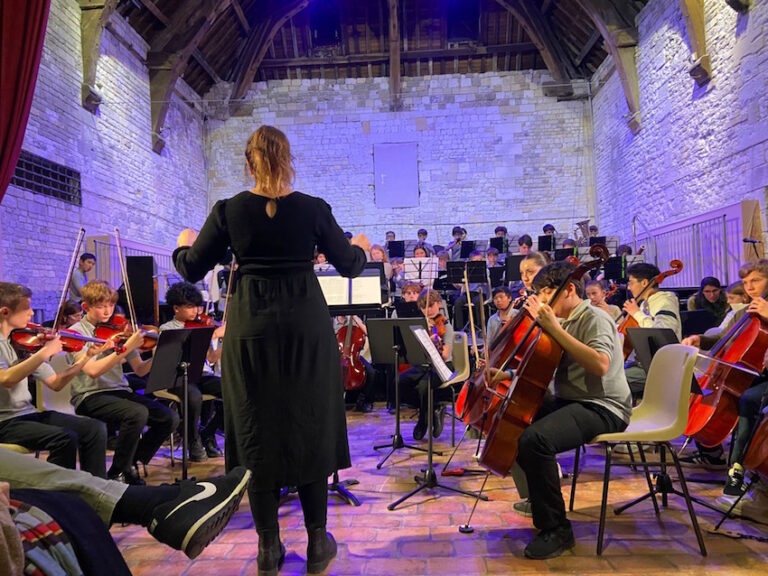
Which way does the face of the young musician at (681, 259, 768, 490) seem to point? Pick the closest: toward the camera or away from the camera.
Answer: toward the camera

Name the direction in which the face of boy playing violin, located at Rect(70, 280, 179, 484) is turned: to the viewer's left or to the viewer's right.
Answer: to the viewer's right

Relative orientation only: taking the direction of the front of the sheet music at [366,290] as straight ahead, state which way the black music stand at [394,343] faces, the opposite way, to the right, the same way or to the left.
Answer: the opposite way

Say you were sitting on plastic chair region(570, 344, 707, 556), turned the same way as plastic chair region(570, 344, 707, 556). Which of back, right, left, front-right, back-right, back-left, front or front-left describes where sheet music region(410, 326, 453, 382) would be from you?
front

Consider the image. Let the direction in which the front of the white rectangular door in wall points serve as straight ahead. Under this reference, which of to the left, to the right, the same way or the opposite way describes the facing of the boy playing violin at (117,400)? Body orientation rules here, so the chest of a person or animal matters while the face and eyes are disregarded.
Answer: to the left

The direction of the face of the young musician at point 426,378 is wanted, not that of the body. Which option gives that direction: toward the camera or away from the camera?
toward the camera

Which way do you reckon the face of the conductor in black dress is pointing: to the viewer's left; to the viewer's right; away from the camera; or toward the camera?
away from the camera

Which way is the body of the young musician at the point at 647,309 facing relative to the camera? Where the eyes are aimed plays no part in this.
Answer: to the viewer's left

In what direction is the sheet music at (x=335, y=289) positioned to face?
toward the camera

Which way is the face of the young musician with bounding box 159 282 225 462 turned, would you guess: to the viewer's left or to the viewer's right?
to the viewer's right

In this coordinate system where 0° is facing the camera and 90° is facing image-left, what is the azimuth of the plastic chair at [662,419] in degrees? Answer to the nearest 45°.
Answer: approximately 90°

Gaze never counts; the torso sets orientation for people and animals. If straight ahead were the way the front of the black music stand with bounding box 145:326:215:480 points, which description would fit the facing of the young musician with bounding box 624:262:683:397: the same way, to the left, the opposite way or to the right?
the same way

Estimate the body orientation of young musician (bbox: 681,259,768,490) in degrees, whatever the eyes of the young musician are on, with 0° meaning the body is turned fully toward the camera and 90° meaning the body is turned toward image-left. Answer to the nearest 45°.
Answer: approximately 45°

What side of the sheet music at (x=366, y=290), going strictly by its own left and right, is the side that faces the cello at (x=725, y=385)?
left

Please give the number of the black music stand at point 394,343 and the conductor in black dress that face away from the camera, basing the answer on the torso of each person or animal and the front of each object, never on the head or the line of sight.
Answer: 2

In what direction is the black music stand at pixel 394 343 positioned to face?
away from the camera

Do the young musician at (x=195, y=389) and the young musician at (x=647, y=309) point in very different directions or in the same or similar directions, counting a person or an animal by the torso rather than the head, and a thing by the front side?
very different directions

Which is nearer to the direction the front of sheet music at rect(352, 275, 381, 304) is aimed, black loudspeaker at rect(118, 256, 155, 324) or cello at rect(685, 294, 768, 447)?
the cello

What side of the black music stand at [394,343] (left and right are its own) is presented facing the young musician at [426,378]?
front

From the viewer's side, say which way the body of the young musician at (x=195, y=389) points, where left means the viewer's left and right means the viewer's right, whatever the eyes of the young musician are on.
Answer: facing the viewer and to the right of the viewer
